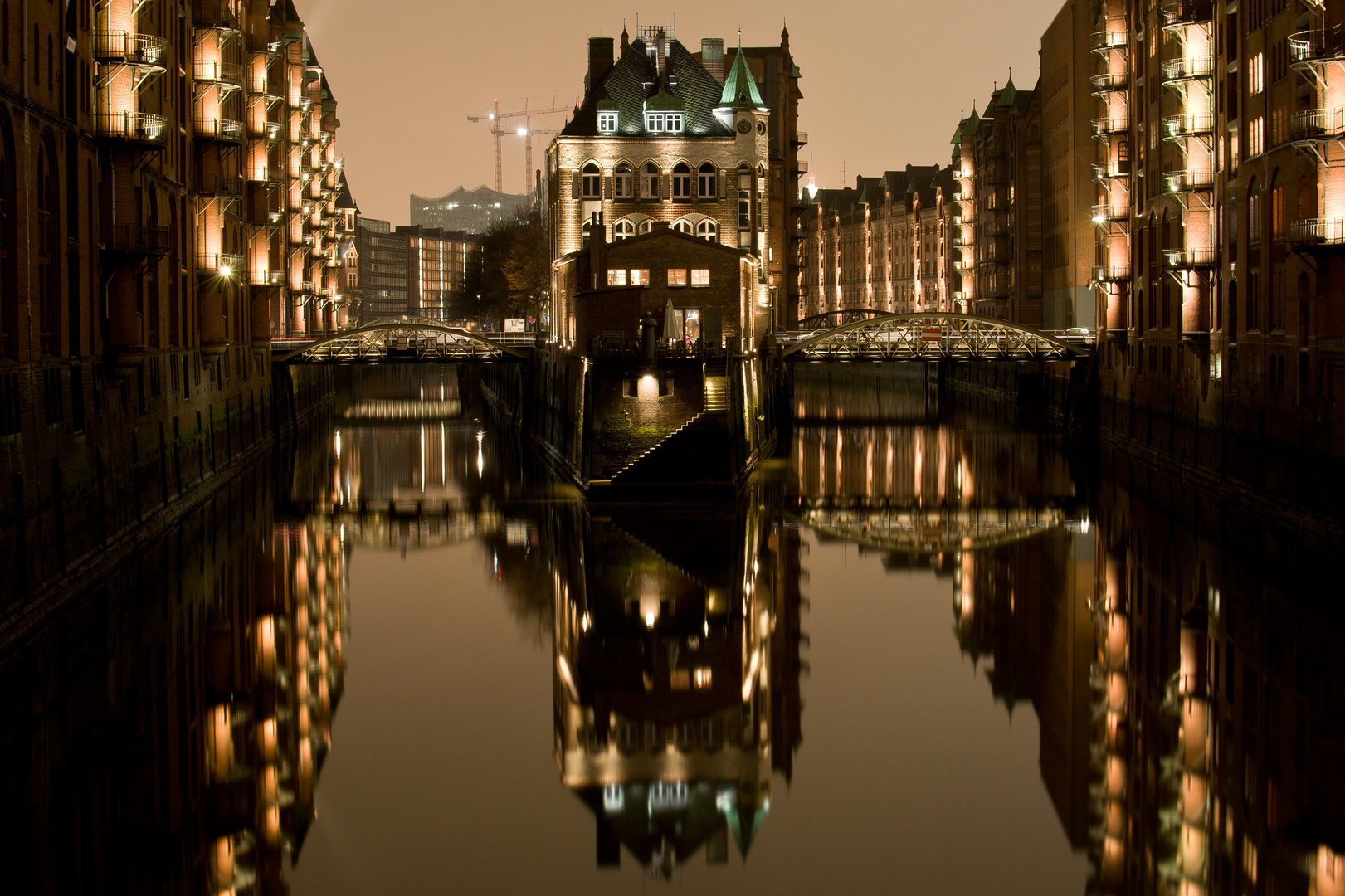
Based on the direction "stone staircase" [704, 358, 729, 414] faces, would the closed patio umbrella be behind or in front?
behind

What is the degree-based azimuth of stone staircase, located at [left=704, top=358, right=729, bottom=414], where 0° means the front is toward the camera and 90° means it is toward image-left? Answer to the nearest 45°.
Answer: approximately 0°
